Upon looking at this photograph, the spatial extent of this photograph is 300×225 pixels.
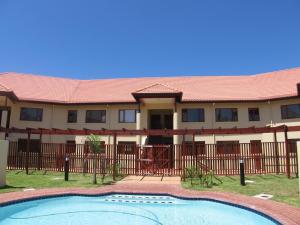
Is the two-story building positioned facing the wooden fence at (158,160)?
yes

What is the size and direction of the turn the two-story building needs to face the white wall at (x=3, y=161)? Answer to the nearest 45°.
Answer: approximately 45° to its right

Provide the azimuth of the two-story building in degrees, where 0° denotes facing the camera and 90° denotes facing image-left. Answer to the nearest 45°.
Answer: approximately 0°
